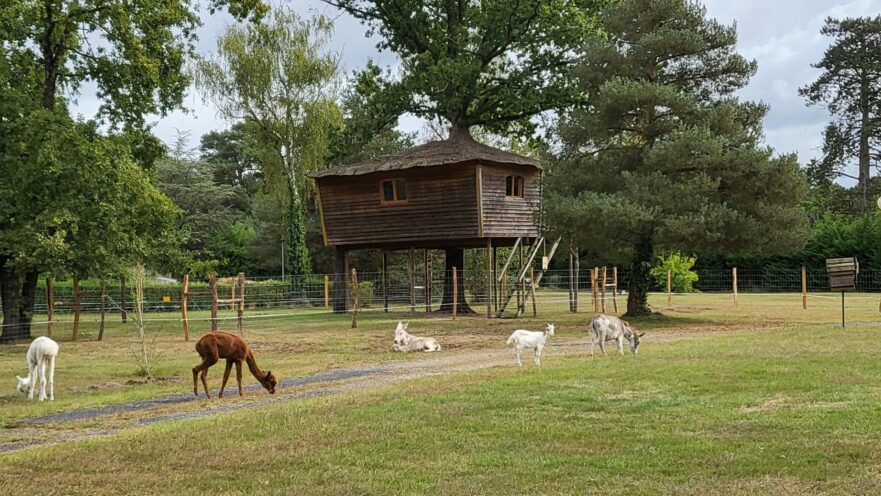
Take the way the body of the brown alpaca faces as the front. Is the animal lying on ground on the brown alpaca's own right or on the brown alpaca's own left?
on the brown alpaca's own left

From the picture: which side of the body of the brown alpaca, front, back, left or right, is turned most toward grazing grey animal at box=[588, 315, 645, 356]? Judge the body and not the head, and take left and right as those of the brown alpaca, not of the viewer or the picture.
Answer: front

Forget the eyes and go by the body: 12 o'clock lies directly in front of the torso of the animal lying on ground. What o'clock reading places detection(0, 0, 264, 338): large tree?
The large tree is roughly at 1 o'clock from the animal lying on ground.

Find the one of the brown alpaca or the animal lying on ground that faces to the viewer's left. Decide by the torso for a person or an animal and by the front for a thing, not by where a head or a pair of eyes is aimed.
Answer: the animal lying on ground

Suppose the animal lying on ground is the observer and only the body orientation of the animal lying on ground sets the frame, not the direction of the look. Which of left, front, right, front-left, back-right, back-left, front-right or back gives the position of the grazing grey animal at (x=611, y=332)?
back-left

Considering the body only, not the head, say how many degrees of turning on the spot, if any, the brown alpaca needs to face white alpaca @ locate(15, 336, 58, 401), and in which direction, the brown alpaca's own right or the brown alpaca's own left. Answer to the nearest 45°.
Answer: approximately 135° to the brown alpaca's own left

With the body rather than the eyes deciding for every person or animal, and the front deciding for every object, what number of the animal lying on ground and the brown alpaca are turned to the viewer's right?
1

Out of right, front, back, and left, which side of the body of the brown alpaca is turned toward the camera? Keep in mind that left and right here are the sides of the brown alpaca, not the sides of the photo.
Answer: right

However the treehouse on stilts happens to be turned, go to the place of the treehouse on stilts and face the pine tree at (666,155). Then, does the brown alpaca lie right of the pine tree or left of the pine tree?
right

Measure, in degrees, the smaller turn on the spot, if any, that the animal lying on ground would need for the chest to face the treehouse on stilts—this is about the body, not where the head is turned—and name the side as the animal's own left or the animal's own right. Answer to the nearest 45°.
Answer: approximately 90° to the animal's own right

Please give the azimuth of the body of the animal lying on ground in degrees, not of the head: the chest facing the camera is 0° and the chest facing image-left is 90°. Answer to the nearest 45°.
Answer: approximately 90°

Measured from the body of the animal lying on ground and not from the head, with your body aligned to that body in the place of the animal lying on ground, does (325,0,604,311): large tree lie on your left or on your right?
on your right

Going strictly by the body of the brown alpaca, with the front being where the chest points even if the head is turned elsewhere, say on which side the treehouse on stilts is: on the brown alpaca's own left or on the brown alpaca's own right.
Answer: on the brown alpaca's own left

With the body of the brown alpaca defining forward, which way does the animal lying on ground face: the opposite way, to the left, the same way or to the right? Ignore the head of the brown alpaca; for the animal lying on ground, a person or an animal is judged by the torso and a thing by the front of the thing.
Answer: the opposite way
